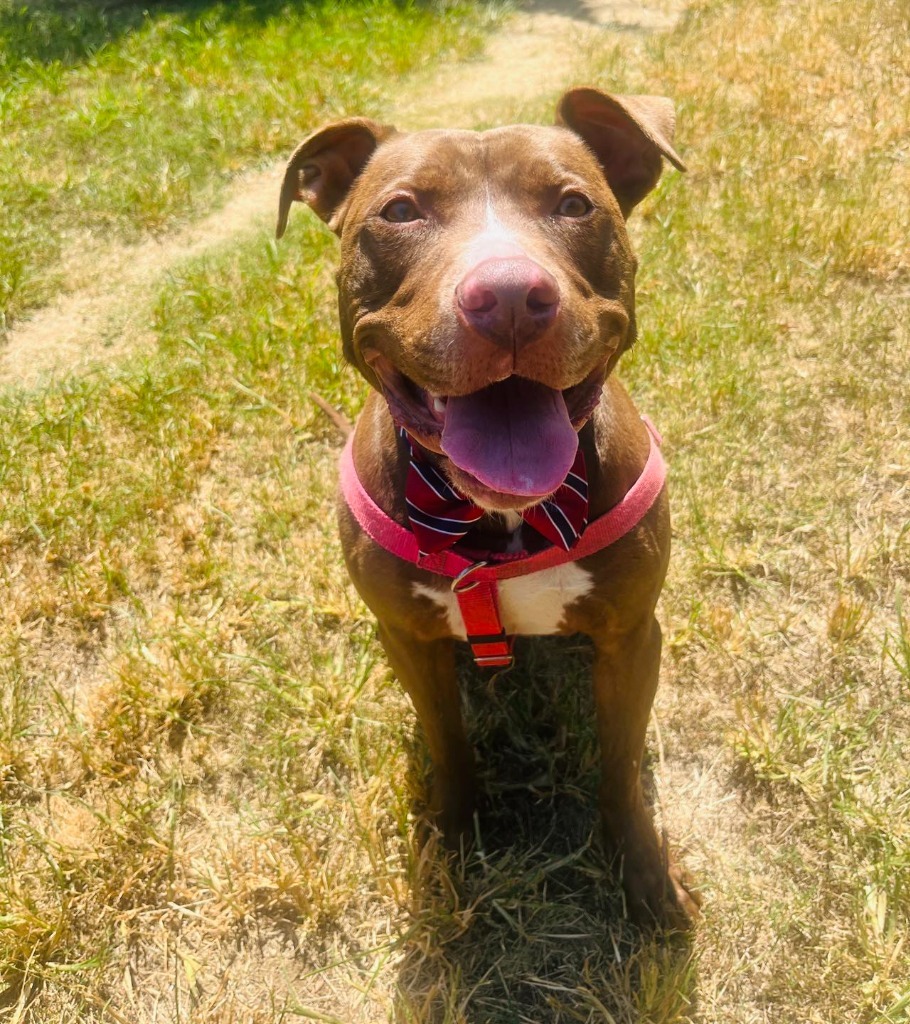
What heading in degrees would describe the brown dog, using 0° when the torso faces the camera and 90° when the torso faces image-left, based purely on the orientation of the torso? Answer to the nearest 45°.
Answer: approximately 0°
